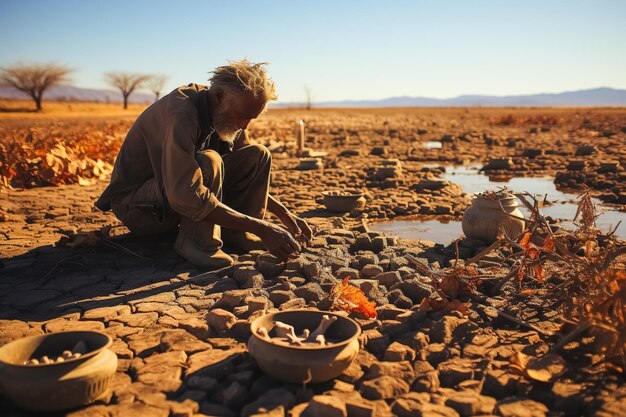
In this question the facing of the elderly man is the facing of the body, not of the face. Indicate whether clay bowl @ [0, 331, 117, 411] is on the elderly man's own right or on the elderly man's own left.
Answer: on the elderly man's own right

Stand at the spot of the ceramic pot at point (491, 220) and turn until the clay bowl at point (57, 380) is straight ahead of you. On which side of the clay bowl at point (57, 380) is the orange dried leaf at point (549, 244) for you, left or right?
left

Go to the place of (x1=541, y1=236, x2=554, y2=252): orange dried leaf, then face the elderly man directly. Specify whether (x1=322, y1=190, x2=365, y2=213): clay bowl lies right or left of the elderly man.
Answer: right

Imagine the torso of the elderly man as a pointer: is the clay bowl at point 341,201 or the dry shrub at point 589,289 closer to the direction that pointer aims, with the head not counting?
the dry shrub

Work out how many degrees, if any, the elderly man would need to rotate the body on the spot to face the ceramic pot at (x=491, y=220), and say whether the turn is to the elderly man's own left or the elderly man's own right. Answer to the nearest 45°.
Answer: approximately 45° to the elderly man's own left

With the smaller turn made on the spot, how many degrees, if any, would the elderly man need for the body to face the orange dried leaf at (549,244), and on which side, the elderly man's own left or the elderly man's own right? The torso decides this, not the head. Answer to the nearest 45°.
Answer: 0° — they already face it

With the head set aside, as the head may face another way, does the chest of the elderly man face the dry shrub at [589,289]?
yes

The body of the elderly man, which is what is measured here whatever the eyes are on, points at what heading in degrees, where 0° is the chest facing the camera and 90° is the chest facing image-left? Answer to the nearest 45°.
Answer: approximately 315°

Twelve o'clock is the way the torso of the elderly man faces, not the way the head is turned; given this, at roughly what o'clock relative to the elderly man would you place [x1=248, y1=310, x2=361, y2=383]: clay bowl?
The clay bowl is roughly at 1 o'clock from the elderly man.

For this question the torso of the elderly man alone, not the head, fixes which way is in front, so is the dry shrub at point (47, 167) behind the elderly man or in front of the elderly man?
behind
